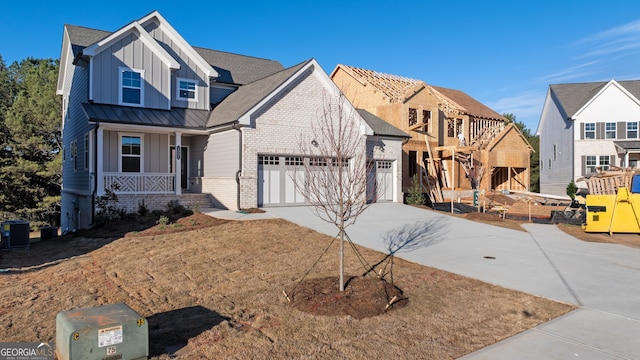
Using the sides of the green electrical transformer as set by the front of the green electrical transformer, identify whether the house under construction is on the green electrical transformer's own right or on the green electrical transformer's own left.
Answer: on the green electrical transformer's own left

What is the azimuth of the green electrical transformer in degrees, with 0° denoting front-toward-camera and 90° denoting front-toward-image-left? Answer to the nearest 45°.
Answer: approximately 0°

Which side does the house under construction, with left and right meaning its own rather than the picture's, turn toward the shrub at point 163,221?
right

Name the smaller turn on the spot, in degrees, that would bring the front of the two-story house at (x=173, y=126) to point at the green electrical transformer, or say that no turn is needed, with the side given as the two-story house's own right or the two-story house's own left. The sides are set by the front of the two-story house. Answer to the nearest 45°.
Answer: approximately 45° to the two-story house's own right
